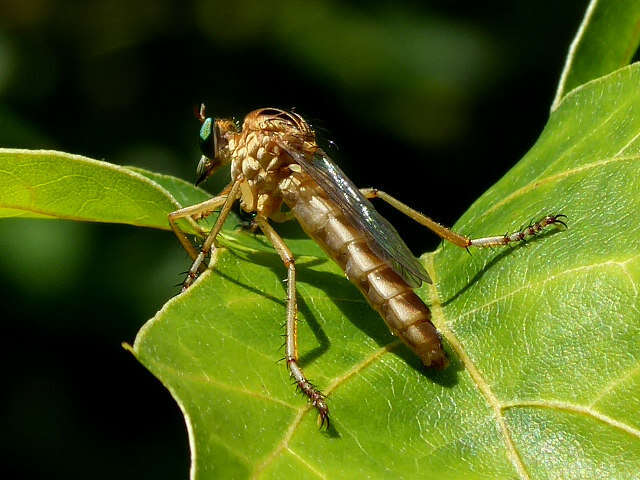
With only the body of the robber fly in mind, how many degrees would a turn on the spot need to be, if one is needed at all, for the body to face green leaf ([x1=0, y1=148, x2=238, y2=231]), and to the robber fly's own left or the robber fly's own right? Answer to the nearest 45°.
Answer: approximately 45° to the robber fly's own left

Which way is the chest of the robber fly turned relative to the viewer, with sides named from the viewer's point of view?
facing to the left of the viewer
